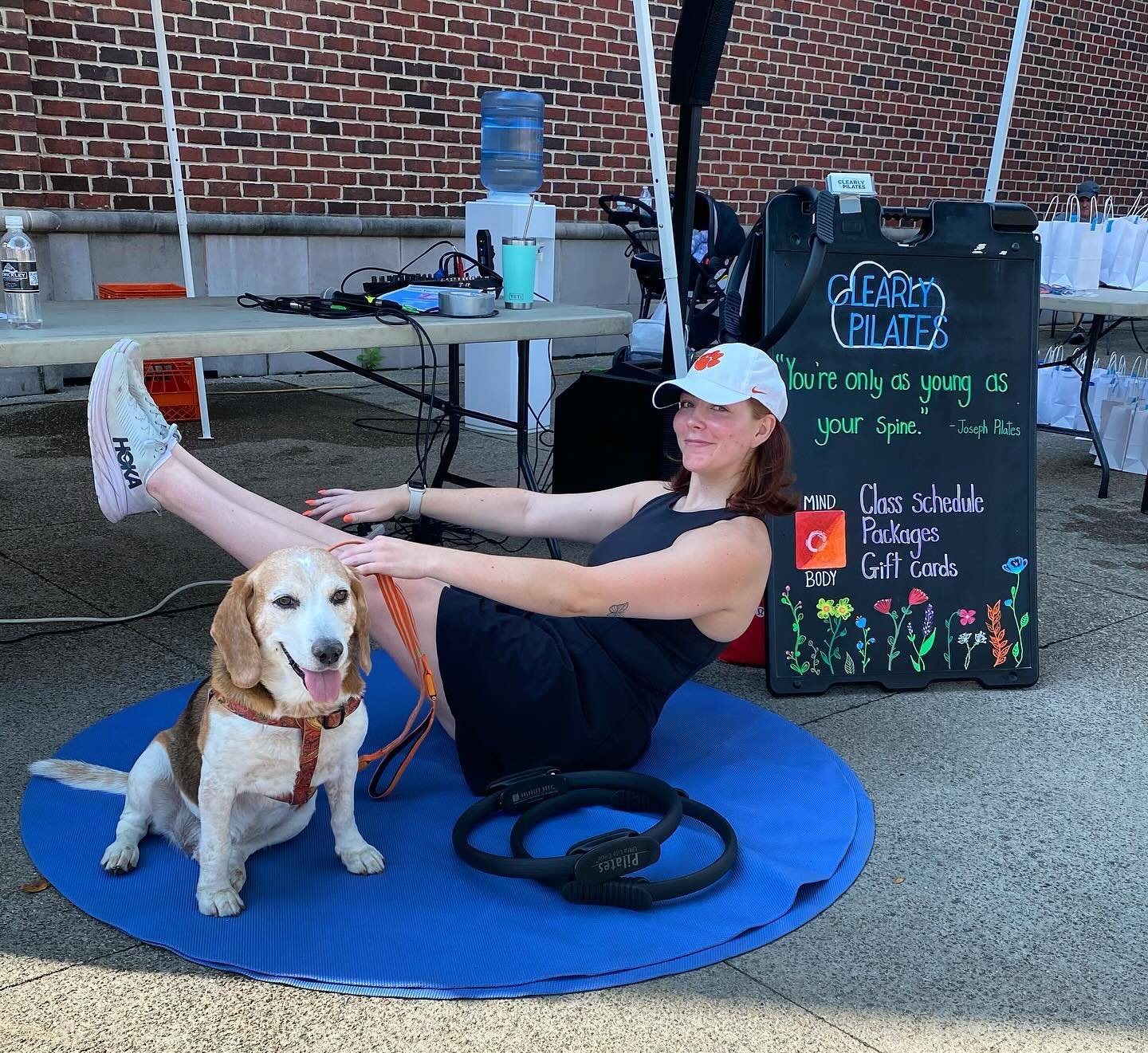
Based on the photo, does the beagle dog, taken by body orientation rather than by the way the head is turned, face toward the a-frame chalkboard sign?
no

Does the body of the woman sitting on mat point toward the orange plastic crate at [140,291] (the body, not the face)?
no

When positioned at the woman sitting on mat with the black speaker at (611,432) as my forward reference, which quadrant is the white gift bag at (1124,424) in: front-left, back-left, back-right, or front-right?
front-right

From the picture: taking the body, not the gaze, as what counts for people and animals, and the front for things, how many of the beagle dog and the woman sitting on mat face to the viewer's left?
1

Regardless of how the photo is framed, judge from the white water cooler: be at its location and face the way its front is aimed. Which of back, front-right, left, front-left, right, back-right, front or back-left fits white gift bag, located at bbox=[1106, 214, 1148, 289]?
back-left

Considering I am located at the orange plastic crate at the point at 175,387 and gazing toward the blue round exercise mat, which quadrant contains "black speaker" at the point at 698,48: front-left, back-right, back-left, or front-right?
front-left

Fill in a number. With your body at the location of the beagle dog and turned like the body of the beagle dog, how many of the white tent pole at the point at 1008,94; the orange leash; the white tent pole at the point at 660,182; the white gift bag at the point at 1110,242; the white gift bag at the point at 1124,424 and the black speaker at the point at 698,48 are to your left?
6

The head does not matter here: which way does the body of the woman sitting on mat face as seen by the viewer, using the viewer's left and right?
facing to the left of the viewer

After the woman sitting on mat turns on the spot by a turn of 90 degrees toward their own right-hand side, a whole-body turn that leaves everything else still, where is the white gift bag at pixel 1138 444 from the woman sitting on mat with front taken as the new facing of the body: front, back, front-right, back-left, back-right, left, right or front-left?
front-right

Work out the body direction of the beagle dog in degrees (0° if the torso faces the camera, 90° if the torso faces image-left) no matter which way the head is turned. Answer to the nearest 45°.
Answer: approximately 315°

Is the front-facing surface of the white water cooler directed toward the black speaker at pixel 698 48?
no

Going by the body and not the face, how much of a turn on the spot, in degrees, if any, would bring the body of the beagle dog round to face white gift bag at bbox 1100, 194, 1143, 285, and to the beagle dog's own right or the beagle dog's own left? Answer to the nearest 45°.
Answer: approximately 90° to the beagle dog's own left

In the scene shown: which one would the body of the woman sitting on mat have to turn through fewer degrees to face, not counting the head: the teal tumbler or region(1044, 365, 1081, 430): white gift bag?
the teal tumbler
